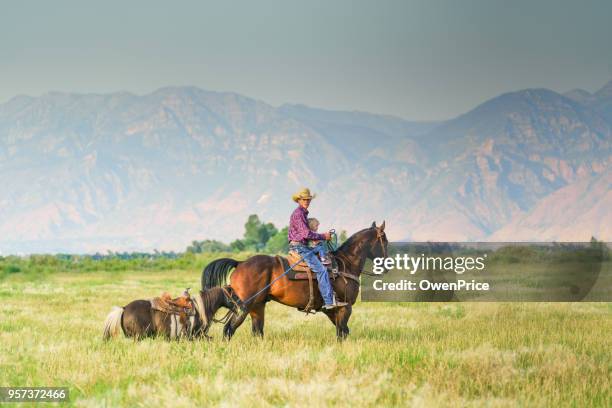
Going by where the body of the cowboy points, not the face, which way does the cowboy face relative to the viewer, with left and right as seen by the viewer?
facing to the right of the viewer

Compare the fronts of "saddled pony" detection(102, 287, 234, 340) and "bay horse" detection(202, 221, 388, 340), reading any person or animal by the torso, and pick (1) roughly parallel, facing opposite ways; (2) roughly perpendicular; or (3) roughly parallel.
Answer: roughly parallel

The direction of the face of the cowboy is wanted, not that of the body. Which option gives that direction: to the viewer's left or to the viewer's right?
to the viewer's right

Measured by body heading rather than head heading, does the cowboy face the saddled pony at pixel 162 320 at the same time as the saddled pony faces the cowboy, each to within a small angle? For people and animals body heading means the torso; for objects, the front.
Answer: no

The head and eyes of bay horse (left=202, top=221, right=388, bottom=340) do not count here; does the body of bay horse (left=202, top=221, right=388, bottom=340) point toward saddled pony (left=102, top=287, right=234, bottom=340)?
no

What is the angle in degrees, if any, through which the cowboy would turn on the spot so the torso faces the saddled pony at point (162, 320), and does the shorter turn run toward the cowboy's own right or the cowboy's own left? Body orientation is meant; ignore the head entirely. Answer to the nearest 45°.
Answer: approximately 180°

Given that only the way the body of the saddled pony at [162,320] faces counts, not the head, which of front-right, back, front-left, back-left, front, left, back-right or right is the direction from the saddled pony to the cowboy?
front

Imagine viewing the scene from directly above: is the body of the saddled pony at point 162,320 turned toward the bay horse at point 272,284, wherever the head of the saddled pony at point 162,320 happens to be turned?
yes

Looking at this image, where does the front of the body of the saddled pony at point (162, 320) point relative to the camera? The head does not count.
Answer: to the viewer's right

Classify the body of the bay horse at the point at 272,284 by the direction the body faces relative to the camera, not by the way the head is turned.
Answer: to the viewer's right

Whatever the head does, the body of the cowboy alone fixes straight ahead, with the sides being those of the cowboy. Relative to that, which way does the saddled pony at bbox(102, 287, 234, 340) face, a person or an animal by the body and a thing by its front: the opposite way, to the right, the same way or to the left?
the same way
